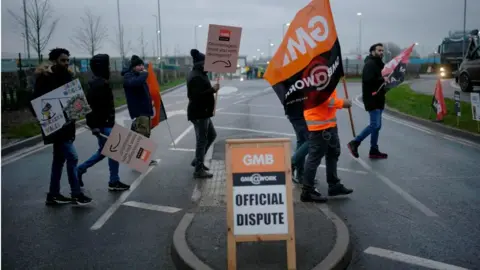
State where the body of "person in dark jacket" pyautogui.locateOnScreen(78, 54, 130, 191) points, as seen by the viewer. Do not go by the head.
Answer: to the viewer's right

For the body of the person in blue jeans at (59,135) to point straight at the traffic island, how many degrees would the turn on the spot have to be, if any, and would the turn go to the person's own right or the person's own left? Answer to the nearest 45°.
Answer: approximately 45° to the person's own right

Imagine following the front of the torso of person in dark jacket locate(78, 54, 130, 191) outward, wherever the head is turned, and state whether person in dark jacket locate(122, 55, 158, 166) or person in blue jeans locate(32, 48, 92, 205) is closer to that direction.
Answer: the person in dark jacket

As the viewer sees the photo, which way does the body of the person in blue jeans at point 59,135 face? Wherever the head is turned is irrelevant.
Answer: to the viewer's right
